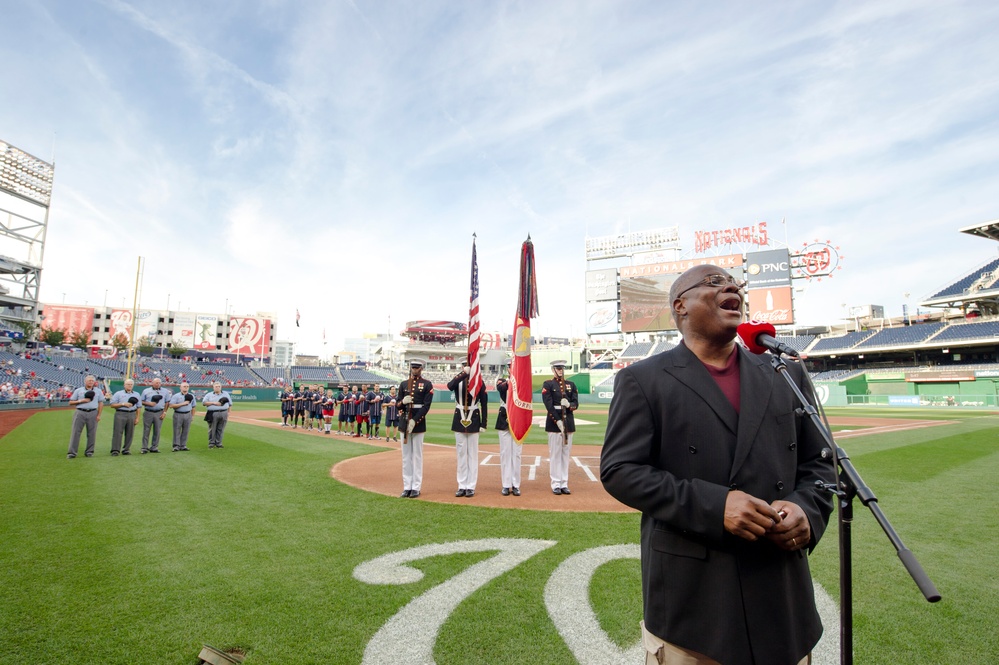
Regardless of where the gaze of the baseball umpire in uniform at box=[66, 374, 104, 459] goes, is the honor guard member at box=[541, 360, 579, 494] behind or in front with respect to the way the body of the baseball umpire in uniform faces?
in front

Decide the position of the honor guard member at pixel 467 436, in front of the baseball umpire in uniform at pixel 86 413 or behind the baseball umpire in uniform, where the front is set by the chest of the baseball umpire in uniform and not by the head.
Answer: in front

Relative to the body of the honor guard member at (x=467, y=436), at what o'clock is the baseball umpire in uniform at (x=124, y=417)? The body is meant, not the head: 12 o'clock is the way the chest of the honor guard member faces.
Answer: The baseball umpire in uniform is roughly at 4 o'clock from the honor guard member.

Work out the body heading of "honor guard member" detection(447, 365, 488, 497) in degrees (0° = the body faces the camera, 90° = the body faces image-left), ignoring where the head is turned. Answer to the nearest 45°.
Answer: approximately 0°

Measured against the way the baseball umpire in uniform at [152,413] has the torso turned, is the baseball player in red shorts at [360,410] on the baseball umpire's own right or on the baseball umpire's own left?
on the baseball umpire's own left

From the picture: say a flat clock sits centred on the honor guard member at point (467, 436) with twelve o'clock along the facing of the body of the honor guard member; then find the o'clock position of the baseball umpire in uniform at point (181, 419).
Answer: The baseball umpire in uniform is roughly at 4 o'clock from the honor guard member.

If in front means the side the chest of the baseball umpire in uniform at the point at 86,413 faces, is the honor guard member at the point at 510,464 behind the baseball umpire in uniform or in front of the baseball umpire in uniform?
in front

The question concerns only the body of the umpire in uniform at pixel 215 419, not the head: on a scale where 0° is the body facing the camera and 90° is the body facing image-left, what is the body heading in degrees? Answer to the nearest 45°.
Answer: approximately 0°
